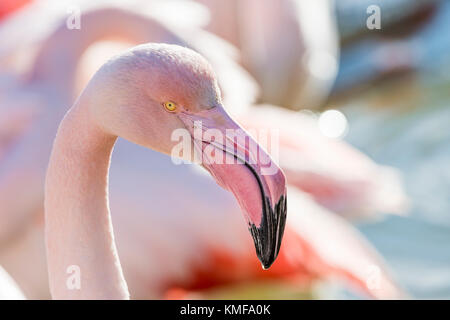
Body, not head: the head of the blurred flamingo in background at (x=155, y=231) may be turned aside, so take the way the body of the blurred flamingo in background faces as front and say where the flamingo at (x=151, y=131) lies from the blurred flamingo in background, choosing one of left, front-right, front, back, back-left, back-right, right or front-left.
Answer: left

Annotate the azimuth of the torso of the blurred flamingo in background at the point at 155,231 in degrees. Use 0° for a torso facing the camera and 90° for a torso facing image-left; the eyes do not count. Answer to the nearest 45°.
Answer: approximately 90°

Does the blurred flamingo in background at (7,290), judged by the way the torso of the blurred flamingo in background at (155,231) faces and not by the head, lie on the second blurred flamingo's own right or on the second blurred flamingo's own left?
on the second blurred flamingo's own left
